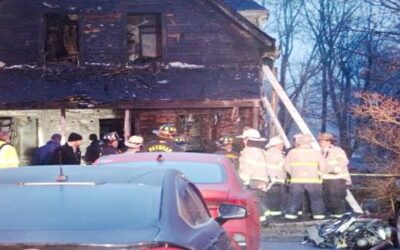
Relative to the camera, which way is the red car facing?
away from the camera

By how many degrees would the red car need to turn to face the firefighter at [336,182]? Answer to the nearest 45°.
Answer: approximately 45° to its right

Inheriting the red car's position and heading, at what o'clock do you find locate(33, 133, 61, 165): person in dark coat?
The person in dark coat is roughly at 11 o'clock from the red car.

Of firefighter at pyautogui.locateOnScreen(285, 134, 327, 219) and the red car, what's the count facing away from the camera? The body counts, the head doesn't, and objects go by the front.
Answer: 2

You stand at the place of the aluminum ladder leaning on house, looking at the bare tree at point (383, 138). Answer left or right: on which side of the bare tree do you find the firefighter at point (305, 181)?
right

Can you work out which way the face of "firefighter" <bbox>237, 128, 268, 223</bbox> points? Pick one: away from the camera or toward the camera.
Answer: away from the camera

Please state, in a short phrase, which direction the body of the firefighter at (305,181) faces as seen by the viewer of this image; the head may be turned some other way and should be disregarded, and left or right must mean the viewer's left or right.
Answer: facing away from the viewer

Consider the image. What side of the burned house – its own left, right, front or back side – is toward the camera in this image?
front

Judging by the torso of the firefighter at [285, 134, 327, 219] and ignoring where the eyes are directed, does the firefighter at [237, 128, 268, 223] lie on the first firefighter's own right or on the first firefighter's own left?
on the first firefighter's own left

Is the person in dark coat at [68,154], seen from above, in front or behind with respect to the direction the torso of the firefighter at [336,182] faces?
in front

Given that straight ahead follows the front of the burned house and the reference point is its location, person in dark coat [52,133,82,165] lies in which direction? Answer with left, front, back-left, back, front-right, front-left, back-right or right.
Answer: front

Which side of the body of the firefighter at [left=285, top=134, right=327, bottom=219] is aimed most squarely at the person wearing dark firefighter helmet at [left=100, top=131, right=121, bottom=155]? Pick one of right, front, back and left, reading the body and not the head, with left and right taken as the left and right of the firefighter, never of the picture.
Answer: left

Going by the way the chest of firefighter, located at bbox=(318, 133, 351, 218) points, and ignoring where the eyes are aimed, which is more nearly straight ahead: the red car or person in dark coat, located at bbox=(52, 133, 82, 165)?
the person in dark coat

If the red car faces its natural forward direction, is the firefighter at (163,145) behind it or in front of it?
in front
